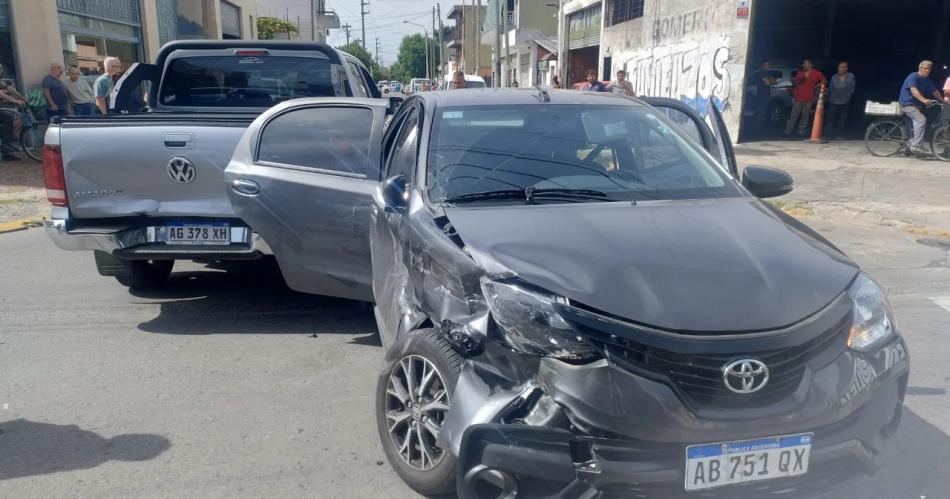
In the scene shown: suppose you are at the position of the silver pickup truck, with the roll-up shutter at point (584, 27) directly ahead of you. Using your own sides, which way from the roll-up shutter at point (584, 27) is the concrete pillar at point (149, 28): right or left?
left

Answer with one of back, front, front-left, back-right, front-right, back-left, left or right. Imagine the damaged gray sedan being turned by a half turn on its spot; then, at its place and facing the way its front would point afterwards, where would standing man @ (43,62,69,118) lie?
front

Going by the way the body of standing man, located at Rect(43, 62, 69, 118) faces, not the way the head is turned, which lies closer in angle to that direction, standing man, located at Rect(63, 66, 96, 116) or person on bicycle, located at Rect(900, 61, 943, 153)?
the person on bicycle

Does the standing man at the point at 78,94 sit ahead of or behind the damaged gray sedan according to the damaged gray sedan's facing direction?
behind

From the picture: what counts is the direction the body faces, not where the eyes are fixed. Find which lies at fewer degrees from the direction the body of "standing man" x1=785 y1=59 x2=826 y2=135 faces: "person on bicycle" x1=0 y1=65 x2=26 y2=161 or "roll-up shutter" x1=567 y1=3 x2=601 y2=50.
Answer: the person on bicycle

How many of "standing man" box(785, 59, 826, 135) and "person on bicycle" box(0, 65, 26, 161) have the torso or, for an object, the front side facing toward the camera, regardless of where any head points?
1

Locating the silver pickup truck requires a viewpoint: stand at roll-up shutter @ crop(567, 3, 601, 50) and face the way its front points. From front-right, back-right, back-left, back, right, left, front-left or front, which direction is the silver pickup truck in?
front-left

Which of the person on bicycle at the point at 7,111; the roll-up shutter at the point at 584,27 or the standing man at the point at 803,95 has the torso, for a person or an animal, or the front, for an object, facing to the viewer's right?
the person on bicycle

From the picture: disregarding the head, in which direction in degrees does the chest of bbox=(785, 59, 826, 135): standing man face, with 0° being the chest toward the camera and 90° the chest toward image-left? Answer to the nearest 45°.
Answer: approximately 0°

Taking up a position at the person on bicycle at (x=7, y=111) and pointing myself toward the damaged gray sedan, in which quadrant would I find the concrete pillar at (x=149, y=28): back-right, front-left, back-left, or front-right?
back-left

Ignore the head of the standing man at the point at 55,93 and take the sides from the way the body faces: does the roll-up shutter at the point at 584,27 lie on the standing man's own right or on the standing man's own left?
on the standing man's own left

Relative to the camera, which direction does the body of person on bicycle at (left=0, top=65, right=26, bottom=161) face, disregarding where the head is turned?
to the viewer's right

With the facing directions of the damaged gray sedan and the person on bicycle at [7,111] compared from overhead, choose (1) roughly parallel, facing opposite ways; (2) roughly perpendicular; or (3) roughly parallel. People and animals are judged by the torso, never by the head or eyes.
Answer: roughly perpendicular

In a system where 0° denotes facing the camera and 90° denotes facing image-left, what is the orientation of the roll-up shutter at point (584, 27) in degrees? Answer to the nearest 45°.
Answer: approximately 45°
